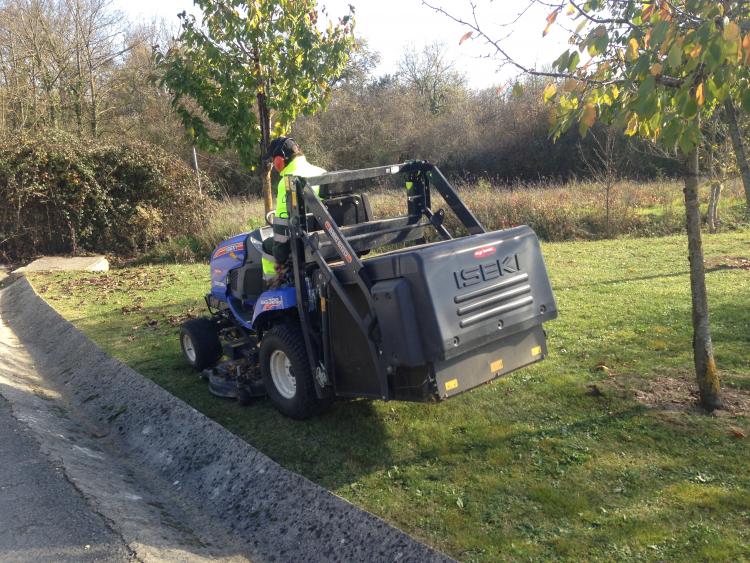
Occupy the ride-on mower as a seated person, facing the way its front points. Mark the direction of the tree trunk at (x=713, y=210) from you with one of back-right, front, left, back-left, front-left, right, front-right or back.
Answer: right

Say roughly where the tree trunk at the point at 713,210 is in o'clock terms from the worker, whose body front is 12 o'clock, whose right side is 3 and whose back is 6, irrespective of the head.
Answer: The tree trunk is roughly at 3 o'clock from the worker.

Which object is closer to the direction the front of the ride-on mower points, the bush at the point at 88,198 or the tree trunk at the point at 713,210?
the bush

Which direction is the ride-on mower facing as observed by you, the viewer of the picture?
facing away from the viewer and to the left of the viewer

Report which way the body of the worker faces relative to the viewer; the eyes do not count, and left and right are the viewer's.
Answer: facing away from the viewer and to the left of the viewer
